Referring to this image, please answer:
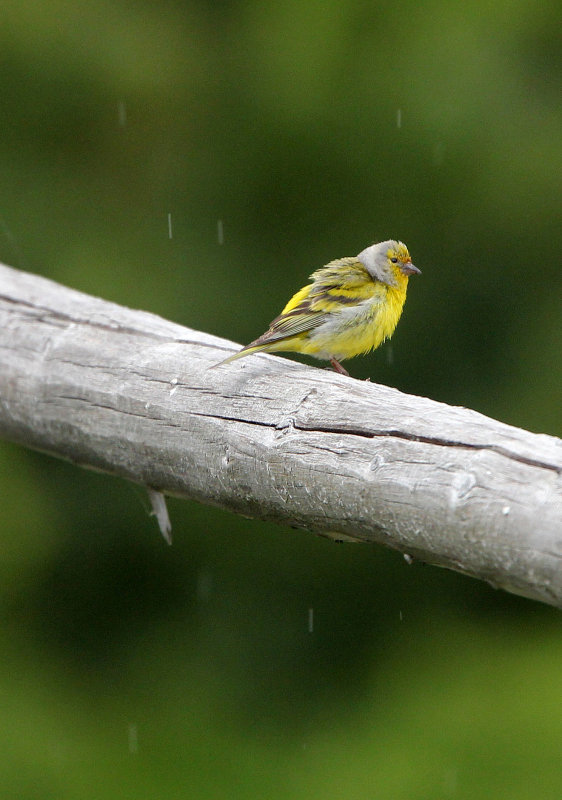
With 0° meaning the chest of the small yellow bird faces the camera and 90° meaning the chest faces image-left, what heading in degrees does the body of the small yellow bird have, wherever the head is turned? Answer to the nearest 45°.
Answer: approximately 270°
